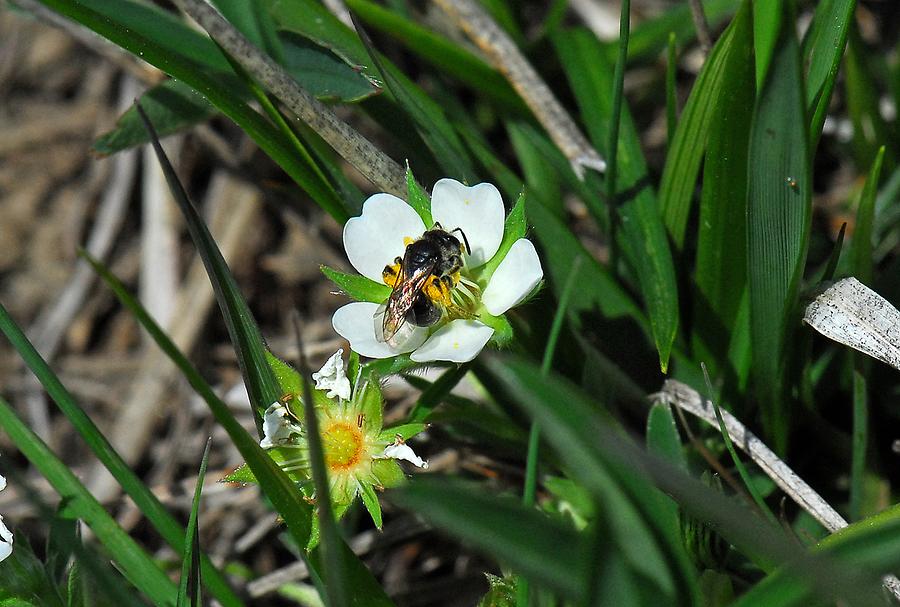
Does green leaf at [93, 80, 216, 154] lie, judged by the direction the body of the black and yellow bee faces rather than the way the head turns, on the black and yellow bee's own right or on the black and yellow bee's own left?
on the black and yellow bee's own left

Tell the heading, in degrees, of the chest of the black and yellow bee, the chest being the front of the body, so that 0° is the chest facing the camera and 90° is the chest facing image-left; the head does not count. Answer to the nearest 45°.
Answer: approximately 225°

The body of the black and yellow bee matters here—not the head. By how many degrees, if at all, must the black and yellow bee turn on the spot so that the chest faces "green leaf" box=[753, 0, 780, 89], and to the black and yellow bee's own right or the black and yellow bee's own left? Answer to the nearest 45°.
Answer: approximately 45° to the black and yellow bee's own right

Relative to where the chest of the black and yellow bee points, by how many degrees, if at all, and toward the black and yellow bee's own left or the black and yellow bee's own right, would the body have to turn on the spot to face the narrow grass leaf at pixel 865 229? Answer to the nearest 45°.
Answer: approximately 45° to the black and yellow bee's own right

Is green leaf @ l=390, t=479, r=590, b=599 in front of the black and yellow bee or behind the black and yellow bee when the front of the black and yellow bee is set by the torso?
behind

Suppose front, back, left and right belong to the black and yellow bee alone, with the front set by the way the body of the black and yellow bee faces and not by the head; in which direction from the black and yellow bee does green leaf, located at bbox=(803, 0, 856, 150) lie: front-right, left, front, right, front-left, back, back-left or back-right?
front-right
